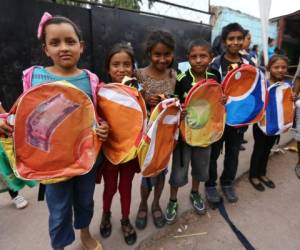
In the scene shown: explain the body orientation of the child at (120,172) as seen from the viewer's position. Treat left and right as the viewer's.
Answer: facing the viewer

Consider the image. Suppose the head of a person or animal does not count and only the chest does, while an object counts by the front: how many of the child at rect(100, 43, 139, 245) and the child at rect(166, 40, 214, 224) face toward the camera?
2

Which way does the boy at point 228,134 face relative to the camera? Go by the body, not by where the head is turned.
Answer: toward the camera

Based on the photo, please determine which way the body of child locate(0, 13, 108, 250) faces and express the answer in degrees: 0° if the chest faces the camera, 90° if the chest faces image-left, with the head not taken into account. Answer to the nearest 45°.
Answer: approximately 0°

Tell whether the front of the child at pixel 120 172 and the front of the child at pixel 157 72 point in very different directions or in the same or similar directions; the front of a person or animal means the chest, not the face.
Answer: same or similar directions

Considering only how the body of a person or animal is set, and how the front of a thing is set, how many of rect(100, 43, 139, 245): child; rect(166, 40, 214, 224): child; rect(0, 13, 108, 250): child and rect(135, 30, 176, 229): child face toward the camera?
4

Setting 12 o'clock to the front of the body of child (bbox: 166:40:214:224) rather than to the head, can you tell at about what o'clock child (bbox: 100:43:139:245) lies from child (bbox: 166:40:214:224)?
child (bbox: 100:43:139:245) is roughly at 2 o'clock from child (bbox: 166:40:214:224).

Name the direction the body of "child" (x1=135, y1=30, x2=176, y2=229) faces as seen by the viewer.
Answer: toward the camera
